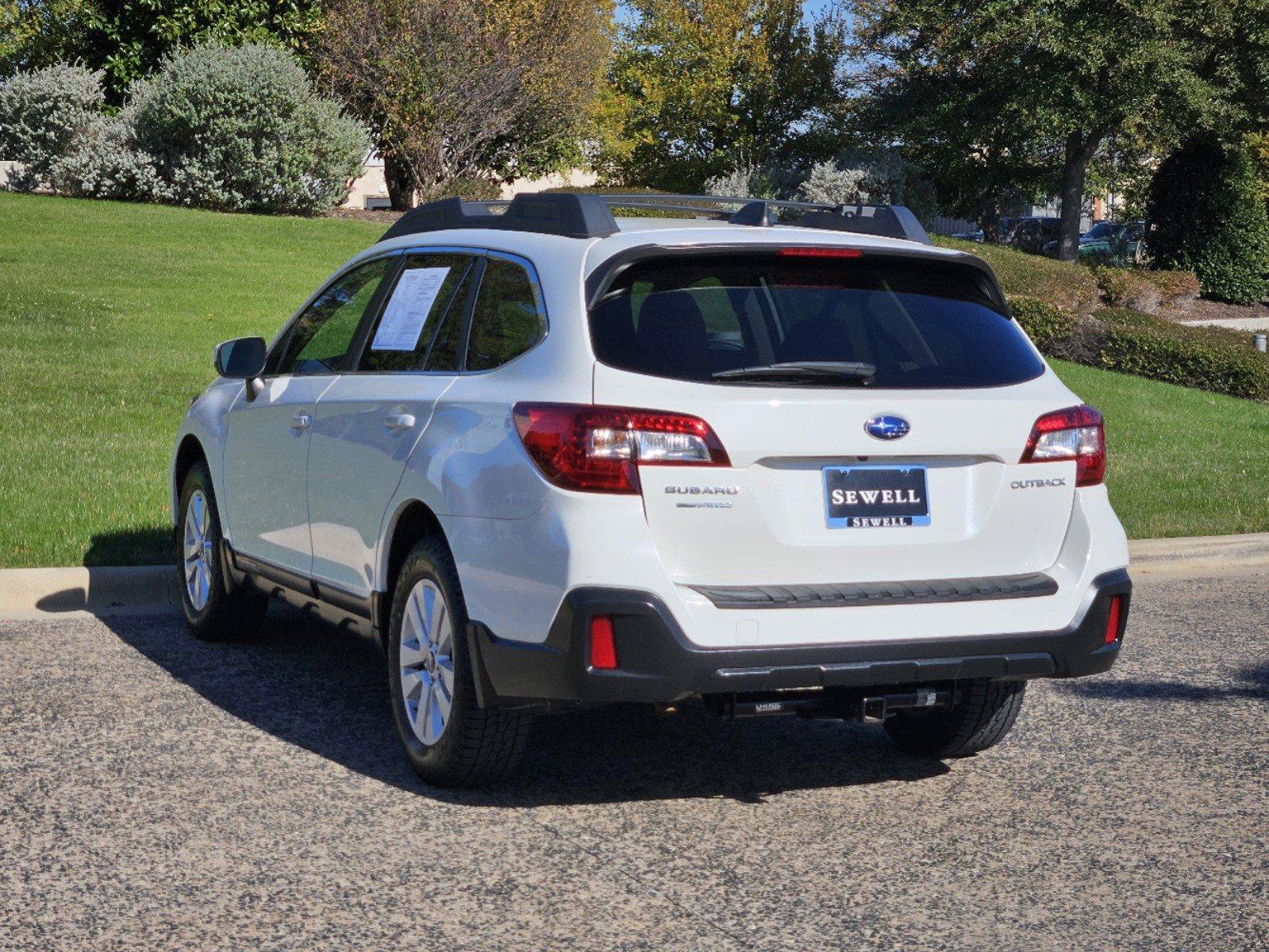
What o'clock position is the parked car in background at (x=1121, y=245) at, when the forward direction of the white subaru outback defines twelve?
The parked car in background is roughly at 2 o'clock from the white subaru outback.

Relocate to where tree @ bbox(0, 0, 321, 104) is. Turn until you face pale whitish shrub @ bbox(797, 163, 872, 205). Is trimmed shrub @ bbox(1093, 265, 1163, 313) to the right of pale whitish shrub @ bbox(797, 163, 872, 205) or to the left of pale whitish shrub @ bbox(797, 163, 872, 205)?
right

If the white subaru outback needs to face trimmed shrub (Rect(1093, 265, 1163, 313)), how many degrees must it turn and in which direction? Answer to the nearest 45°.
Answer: approximately 45° to its right

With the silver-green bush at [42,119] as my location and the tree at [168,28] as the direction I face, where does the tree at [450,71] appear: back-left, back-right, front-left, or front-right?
front-right

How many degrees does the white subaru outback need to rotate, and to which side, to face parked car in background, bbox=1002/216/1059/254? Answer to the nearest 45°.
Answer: approximately 45° to its right

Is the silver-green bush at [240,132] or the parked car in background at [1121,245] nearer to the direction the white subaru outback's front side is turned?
the silver-green bush

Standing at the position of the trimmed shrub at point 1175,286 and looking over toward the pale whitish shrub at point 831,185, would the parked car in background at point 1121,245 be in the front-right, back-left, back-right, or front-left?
front-right

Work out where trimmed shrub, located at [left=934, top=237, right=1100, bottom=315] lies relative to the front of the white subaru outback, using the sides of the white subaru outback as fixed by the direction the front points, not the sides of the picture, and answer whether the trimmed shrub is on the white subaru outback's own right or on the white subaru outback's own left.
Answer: on the white subaru outback's own right

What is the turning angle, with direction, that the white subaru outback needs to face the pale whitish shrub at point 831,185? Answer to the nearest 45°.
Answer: approximately 45° to its right

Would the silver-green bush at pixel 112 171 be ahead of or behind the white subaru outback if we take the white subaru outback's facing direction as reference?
ahead

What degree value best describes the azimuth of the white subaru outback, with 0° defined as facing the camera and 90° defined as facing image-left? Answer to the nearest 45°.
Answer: approximately 135°

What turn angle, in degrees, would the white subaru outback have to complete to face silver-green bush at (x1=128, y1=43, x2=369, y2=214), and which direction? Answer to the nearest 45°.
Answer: approximately 45° to its right

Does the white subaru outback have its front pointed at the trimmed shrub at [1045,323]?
no

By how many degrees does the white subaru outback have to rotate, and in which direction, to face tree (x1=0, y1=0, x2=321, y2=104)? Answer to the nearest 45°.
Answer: approximately 45° to its right

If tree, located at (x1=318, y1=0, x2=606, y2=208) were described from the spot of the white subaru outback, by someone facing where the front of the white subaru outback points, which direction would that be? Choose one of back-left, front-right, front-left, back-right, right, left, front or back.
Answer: front-right

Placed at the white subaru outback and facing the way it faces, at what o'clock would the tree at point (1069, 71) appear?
The tree is roughly at 2 o'clock from the white subaru outback.
